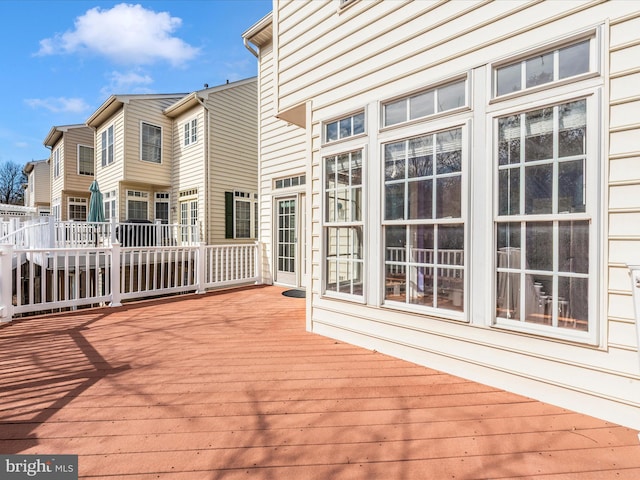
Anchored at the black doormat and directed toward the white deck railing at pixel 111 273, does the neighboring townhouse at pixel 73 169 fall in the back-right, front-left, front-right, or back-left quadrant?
front-right

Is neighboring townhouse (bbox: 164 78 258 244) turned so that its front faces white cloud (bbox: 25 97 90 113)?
no

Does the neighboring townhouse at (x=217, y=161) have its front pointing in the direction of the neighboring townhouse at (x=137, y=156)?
no

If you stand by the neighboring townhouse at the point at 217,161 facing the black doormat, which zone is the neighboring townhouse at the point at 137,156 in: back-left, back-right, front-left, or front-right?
back-right
